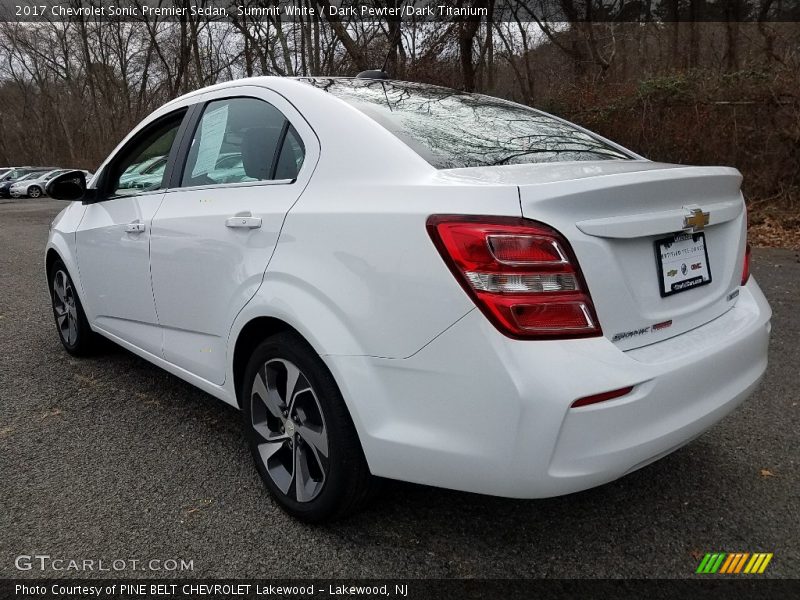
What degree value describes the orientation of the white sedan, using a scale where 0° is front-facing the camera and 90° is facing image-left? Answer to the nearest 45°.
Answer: approximately 135°

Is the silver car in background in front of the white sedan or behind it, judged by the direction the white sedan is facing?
in front

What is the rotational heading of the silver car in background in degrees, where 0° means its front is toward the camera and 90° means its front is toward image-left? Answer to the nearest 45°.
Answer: approximately 45°

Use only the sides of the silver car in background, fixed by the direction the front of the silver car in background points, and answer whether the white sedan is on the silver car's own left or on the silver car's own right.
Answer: on the silver car's own left

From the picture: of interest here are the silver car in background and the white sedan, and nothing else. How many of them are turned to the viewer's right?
0
